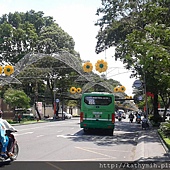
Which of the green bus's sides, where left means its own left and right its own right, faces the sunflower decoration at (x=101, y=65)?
front

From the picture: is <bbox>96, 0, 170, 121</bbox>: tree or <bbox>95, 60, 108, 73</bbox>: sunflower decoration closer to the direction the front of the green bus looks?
the sunflower decoration

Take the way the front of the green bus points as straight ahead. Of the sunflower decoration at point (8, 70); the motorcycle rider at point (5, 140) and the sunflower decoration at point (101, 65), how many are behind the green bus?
1

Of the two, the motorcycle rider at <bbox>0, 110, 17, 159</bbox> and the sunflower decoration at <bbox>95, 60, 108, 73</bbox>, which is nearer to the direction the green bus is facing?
the sunflower decoration

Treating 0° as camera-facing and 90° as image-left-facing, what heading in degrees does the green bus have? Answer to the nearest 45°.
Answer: approximately 180°

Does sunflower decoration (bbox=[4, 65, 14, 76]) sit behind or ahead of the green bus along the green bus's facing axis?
ahead

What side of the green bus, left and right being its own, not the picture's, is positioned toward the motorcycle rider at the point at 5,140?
back

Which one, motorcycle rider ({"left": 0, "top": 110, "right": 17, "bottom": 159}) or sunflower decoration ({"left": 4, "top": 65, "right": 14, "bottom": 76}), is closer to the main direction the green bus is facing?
the sunflower decoration

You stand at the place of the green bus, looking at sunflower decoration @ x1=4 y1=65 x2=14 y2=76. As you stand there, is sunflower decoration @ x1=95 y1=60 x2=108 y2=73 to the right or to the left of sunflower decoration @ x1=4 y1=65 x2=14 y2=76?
right
